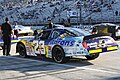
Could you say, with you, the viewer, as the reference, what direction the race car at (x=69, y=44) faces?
facing away from the viewer and to the left of the viewer
